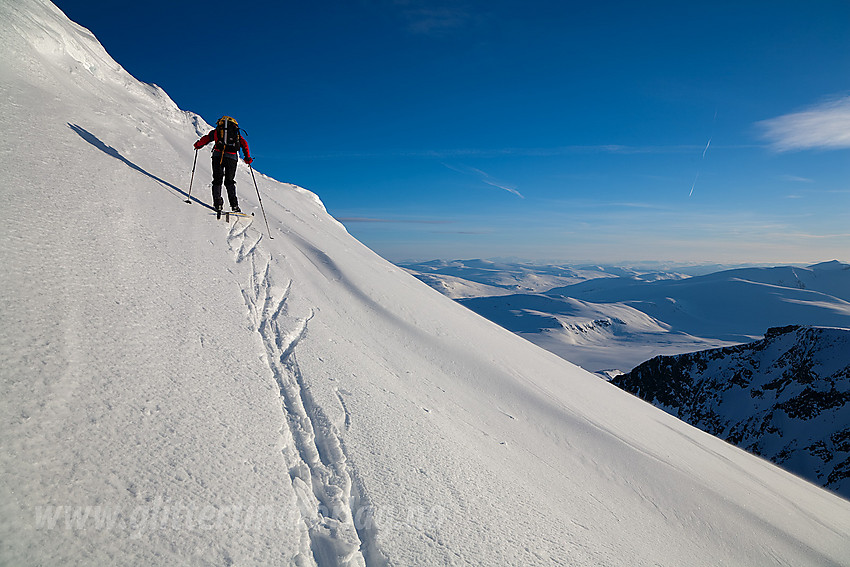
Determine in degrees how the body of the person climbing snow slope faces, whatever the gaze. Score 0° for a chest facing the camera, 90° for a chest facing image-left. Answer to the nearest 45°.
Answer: approximately 180°

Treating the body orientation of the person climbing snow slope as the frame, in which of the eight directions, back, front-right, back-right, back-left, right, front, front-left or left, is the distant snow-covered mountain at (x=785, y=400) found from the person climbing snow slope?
right
